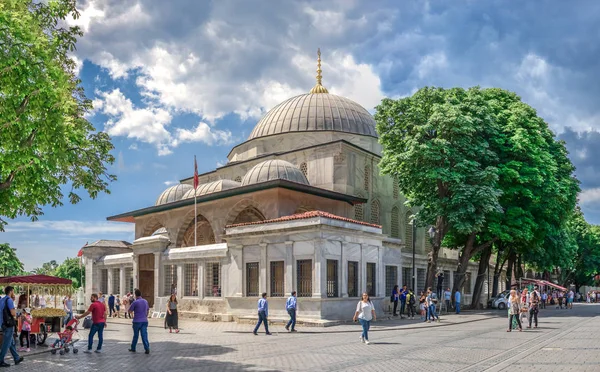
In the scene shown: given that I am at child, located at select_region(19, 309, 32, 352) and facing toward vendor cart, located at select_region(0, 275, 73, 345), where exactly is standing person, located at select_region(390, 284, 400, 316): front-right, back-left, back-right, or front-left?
front-right

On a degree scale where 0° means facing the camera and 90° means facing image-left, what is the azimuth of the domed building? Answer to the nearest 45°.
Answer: approximately 45°
